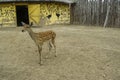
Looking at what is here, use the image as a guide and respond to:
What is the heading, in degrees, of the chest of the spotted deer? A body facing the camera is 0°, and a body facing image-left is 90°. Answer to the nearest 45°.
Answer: approximately 45°
